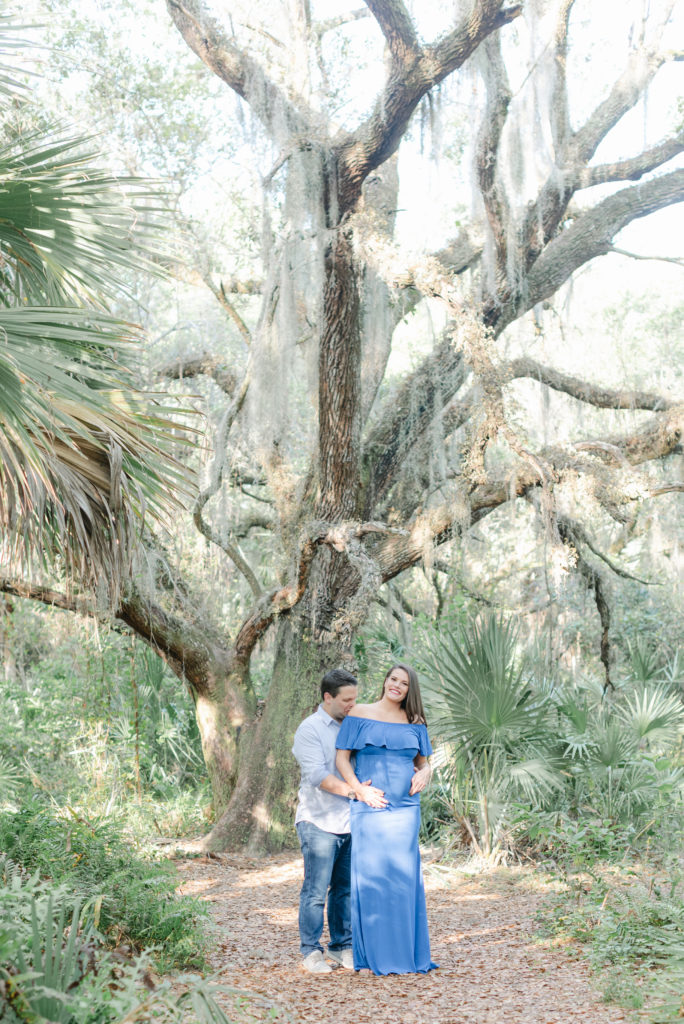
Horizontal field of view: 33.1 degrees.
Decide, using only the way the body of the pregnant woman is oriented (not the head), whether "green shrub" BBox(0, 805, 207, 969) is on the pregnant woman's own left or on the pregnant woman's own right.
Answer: on the pregnant woman's own right

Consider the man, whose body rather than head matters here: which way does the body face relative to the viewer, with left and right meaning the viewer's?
facing the viewer and to the right of the viewer

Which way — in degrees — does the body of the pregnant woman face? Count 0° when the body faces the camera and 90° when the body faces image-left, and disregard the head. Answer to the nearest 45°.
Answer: approximately 0°

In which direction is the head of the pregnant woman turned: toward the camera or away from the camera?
toward the camera

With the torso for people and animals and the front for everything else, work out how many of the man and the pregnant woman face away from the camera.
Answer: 0
